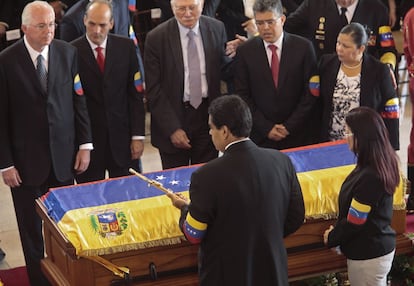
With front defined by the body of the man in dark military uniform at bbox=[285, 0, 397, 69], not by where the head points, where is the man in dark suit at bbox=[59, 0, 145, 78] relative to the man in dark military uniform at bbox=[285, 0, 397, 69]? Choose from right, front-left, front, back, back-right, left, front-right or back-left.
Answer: right

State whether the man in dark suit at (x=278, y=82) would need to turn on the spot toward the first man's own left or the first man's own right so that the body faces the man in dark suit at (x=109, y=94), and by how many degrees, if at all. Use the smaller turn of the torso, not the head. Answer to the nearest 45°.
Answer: approximately 90° to the first man's own right

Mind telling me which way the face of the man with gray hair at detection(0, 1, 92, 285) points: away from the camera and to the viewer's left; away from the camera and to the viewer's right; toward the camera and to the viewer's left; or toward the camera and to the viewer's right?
toward the camera and to the viewer's right

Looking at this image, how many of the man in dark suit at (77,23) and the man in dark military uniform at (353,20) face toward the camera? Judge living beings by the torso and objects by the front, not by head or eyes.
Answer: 2

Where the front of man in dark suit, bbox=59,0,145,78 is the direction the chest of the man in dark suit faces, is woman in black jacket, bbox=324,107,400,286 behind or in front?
in front

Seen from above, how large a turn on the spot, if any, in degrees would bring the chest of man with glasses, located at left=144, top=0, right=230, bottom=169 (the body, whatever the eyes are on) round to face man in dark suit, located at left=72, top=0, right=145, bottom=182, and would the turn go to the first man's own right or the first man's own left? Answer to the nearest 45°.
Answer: approximately 90° to the first man's own right

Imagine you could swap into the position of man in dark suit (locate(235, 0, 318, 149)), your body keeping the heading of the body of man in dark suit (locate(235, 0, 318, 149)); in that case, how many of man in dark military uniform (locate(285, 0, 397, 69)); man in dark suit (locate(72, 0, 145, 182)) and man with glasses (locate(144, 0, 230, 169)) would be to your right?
2

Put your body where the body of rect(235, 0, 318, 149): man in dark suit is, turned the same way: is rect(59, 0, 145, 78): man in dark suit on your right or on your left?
on your right

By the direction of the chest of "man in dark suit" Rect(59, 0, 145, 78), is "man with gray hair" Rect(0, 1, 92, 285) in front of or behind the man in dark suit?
in front

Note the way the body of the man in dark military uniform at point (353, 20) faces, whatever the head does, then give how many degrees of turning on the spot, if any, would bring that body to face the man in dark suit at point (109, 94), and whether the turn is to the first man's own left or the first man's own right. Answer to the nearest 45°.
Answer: approximately 45° to the first man's own right
